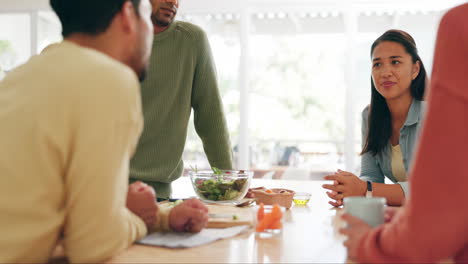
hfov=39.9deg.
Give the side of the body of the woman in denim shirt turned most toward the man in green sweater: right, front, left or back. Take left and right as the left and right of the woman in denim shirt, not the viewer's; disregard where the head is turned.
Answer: front

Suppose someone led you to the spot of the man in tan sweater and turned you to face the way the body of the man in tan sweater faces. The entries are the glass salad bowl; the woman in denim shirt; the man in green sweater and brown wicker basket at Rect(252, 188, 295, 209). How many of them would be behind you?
0

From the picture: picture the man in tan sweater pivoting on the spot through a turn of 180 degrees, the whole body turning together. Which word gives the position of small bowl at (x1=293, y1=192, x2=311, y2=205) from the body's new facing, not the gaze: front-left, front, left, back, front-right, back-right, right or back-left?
back

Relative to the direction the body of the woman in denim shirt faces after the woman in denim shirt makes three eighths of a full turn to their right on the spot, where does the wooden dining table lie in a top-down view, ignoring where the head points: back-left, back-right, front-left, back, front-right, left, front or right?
back

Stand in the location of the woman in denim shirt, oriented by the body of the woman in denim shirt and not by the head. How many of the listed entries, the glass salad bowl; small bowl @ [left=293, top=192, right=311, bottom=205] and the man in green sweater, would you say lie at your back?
0

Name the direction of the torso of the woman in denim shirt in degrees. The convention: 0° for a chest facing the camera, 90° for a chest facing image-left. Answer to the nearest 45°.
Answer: approximately 45°

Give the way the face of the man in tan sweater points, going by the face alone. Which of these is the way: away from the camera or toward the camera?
away from the camera

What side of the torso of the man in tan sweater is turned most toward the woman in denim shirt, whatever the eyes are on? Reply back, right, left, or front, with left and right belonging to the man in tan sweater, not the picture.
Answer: front

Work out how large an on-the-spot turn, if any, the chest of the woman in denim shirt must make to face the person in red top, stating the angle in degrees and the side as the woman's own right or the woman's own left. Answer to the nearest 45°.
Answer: approximately 45° to the woman's own left

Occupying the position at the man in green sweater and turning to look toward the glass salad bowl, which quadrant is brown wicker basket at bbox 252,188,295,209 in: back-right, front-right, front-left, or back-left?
front-left

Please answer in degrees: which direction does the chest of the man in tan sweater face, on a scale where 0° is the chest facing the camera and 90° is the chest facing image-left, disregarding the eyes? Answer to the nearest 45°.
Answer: approximately 225°
